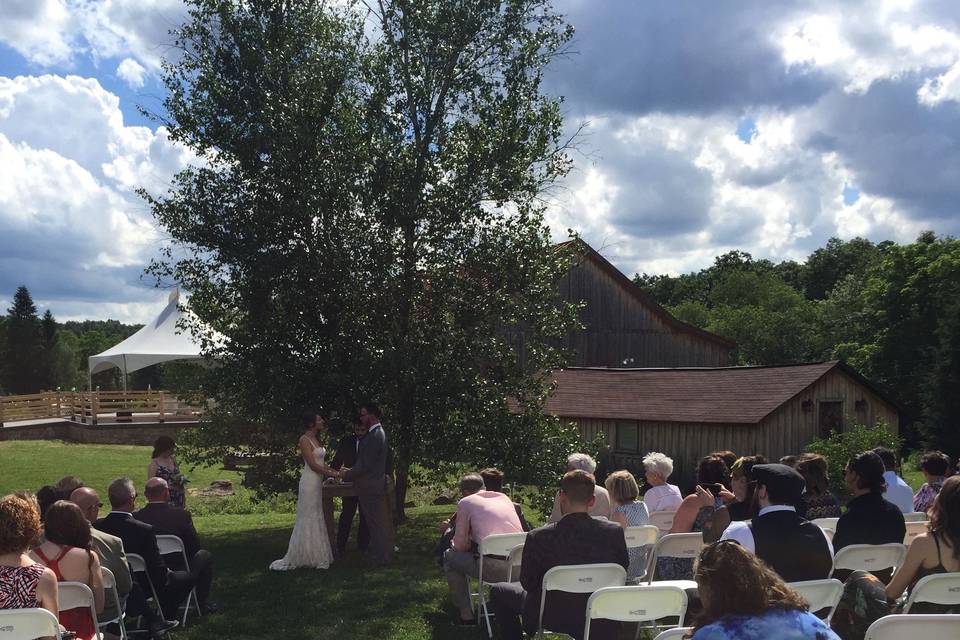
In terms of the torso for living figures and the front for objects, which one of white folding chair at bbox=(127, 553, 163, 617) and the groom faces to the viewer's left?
the groom

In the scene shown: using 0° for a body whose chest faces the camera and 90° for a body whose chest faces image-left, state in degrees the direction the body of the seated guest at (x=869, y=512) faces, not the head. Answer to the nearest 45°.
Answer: approximately 135°

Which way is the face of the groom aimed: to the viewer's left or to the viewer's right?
to the viewer's left

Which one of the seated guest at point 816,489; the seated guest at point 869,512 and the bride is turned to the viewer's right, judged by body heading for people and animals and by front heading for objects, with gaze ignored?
the bride

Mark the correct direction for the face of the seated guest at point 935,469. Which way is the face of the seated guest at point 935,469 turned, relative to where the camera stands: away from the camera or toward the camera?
away from the camera

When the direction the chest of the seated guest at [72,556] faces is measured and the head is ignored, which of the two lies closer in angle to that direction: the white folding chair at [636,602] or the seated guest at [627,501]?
the seated guest

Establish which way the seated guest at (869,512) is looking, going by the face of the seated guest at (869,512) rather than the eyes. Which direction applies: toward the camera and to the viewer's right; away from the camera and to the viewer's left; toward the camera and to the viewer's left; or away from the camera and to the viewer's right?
away from the camera and to the viewer's left

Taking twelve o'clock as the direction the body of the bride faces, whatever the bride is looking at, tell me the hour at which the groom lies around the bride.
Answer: The groom is roughly at 12 o'clock from the bride.

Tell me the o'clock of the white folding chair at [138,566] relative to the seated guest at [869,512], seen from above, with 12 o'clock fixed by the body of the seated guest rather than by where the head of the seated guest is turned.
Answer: The white folding chair is roughly at 10 o'clock from the seated guest.

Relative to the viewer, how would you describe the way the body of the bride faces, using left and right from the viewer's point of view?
facing to the right of the viewer

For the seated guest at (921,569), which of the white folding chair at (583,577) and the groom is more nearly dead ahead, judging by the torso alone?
the groom

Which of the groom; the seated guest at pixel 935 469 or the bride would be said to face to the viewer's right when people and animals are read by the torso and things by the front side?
the bride

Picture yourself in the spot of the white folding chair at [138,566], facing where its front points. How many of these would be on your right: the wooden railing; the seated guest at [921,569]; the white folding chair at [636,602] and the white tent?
2

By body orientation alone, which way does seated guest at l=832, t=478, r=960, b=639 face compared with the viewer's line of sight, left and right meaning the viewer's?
facing away from the viewer and to the left of the viewer
